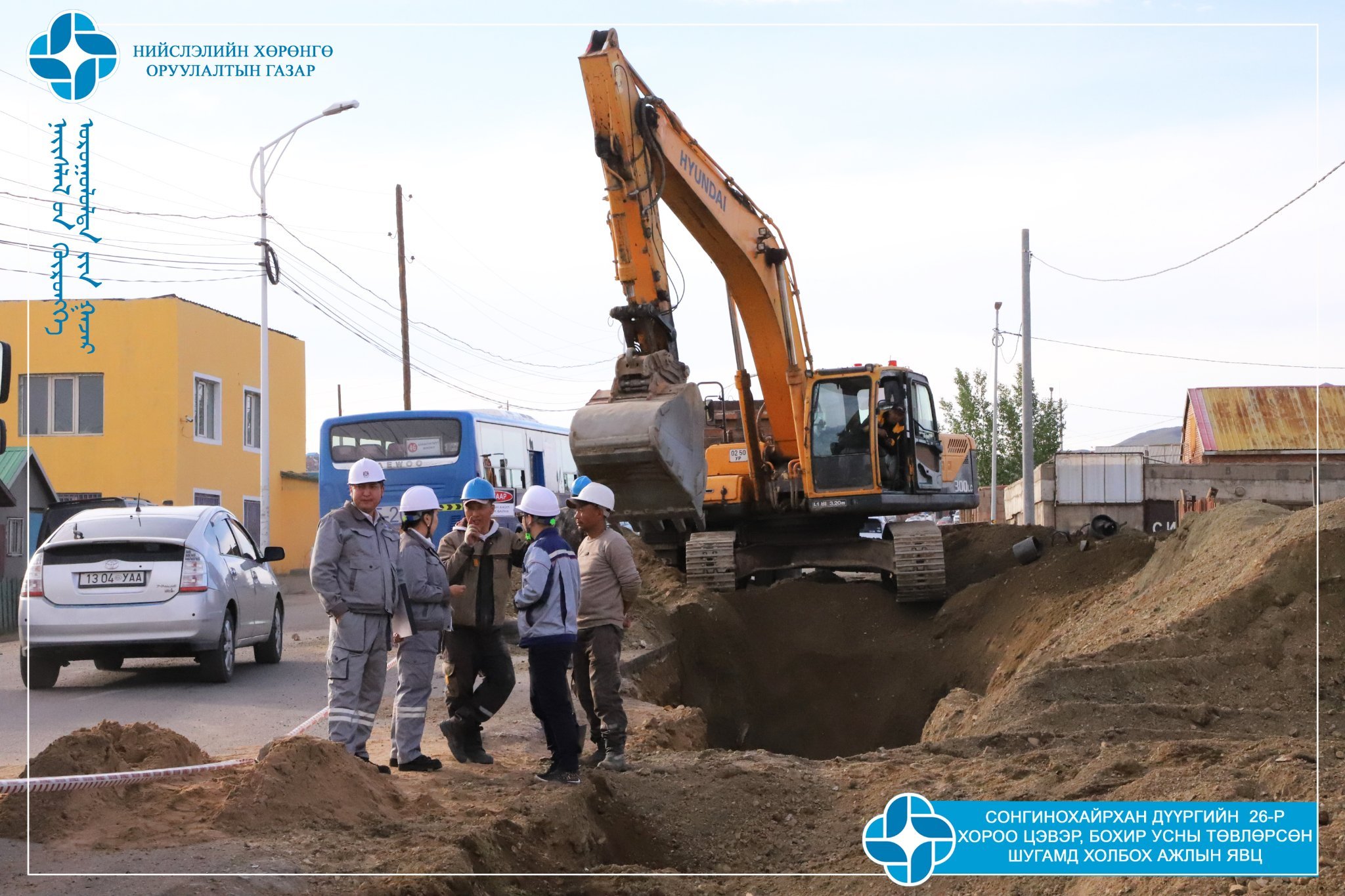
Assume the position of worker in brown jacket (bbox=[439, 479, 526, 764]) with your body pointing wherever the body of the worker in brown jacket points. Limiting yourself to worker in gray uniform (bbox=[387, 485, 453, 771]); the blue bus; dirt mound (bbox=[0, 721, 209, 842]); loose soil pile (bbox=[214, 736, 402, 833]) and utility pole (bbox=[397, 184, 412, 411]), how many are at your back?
2

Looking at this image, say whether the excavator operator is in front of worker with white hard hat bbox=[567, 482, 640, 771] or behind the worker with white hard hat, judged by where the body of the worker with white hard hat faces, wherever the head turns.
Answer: behind

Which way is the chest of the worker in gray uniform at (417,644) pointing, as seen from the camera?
to the viewer's right

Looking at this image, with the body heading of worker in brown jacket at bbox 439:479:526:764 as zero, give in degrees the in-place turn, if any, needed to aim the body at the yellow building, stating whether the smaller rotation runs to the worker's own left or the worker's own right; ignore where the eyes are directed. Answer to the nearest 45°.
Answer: approximately 180°

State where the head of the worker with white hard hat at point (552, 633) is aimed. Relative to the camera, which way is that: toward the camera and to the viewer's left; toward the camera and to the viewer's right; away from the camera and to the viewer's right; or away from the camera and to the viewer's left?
away from the camera and to the viewer's left

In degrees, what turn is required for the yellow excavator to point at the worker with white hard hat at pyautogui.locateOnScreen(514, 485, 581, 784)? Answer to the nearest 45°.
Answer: approximately 45° to its left

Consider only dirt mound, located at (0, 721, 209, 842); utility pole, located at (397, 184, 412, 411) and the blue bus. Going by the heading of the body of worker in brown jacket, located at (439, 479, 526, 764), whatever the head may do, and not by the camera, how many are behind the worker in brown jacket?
2

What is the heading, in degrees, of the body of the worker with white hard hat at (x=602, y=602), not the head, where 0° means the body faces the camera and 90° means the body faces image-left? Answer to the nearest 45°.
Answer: approximately 45°

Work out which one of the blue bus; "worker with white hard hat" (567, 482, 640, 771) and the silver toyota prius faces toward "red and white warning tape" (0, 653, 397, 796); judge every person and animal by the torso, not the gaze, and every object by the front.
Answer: the worker with white hard hat

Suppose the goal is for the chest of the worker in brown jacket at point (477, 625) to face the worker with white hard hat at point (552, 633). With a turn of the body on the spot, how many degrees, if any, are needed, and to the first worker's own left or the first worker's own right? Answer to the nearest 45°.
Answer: approximately 45° to the first worker's own left

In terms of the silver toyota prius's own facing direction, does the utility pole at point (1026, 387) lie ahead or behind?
ahead

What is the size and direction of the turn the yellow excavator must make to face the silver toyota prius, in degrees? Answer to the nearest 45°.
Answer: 0° — it already faces it
